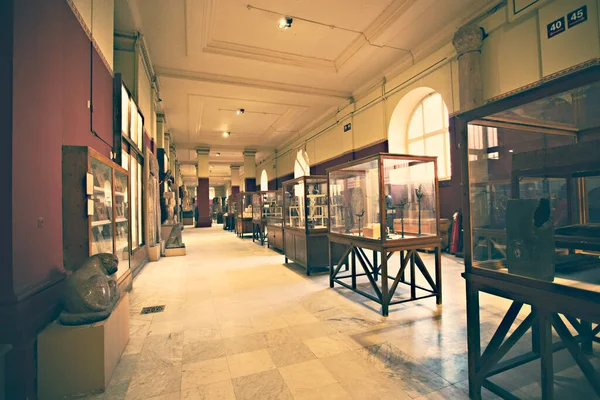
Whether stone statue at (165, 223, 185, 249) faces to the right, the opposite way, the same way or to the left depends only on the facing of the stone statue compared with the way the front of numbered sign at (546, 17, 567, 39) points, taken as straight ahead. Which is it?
the opposite way

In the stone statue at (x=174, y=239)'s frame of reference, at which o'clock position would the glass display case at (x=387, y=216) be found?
The glass display case is roughly at 2 o'clock from the stone statue.

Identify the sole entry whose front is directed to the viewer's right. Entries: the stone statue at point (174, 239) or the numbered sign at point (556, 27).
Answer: the stone statue

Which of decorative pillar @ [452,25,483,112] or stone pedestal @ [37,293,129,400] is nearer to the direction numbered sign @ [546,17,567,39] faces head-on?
the stone pedestal

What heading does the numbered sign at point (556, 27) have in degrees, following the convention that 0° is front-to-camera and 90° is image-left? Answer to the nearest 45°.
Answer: approximately 45°

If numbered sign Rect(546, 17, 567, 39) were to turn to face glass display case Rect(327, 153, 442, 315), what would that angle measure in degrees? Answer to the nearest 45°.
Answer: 0° — it already faces it

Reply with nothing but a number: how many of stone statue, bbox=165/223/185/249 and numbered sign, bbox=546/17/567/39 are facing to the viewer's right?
1

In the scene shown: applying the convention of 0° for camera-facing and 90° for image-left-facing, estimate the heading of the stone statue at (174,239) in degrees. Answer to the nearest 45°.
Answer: approximately 270°

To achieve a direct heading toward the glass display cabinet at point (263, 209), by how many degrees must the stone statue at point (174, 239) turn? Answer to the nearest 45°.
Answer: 0° — it already faces it
